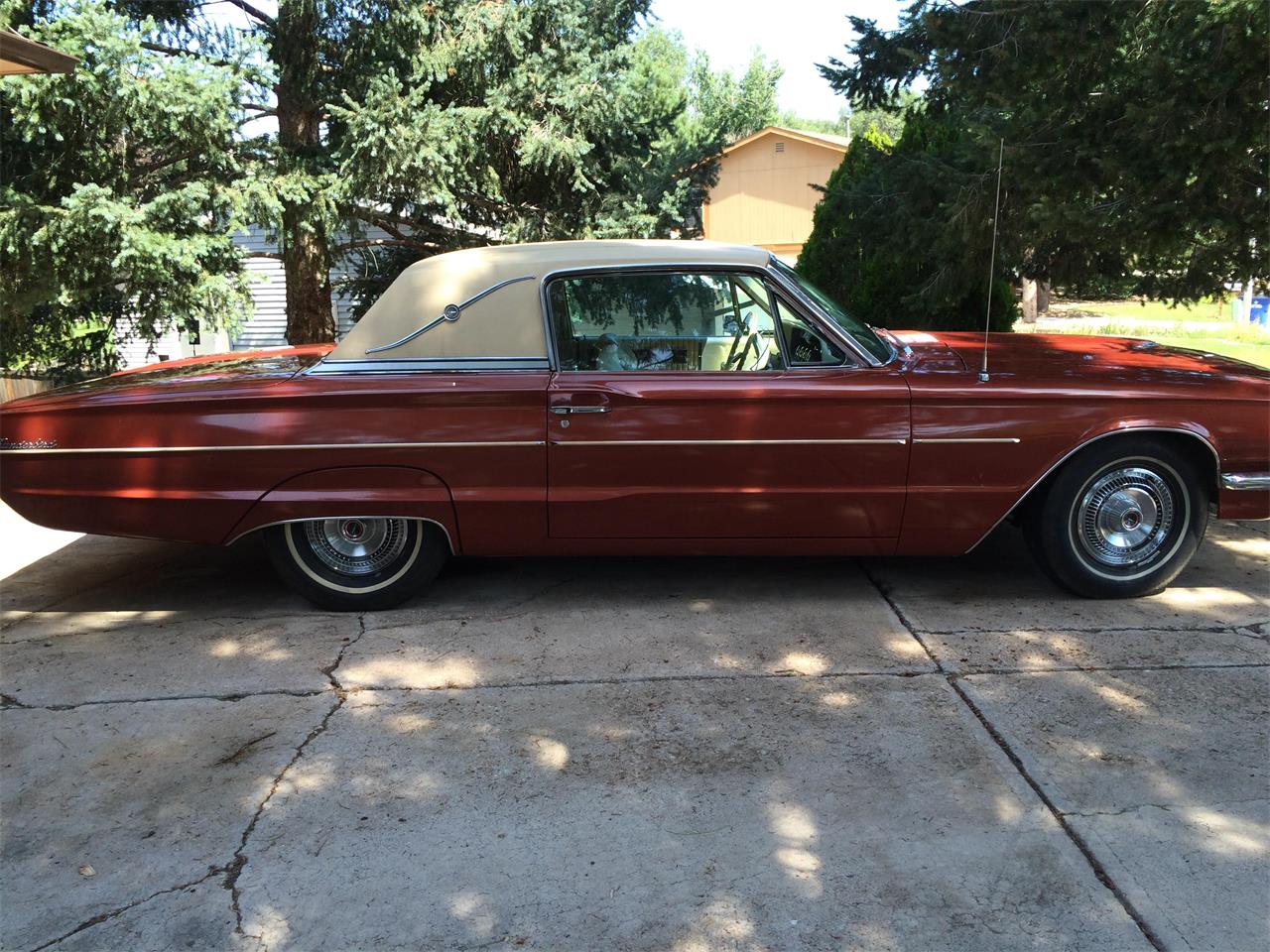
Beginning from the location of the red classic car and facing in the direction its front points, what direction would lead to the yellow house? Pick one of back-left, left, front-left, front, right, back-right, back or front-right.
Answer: left

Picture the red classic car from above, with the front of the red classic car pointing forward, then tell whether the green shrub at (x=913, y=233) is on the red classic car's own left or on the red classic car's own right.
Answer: on the red classic car's own left

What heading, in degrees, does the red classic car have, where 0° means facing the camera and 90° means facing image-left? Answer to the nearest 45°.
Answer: approximately 270°

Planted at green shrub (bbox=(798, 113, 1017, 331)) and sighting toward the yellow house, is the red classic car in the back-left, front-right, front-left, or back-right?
back-left

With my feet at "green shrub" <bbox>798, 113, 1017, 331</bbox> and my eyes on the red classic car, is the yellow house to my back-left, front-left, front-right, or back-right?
back-right
